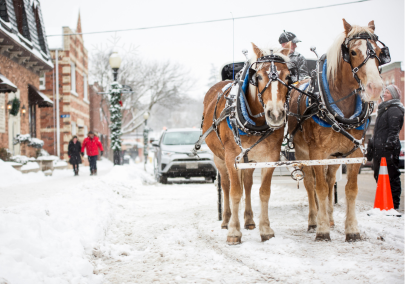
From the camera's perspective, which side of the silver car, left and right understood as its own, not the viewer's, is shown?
front

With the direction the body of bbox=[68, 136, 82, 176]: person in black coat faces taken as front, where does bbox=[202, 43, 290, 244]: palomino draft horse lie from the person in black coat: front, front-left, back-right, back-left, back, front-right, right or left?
front

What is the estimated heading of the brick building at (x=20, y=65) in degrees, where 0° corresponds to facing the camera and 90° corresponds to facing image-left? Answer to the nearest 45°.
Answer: approximately 315°

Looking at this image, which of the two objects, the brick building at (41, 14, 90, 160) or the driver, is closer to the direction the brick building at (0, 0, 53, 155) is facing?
the driver

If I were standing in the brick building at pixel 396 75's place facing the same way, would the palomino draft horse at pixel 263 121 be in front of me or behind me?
in front

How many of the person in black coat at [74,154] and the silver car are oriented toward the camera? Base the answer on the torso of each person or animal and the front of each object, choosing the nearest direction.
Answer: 2

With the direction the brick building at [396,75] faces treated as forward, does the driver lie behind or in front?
in front

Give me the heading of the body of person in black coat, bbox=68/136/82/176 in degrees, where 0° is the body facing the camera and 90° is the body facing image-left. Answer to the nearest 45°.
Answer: approximately 0°

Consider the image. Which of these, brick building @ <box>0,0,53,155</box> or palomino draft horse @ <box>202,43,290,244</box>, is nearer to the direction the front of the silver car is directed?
the palomino draft horse

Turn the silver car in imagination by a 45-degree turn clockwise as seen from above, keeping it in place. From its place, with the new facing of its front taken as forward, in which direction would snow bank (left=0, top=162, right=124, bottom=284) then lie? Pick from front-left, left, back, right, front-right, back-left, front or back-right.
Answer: front-left

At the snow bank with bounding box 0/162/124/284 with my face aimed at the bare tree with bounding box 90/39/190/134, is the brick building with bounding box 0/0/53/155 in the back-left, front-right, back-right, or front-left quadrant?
front-left

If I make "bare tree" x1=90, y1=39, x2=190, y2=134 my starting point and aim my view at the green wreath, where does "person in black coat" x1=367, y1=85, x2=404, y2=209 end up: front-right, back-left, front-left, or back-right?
front-left

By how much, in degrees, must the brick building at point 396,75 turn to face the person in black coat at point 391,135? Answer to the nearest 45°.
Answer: approximately 45° to its left

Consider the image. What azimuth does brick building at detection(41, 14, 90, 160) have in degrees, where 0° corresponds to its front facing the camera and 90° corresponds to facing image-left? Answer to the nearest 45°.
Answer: approximately 315°
